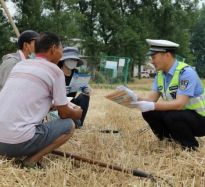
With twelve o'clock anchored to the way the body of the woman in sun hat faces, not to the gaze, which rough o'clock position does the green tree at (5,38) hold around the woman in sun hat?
The green tree is roughly at 7 o'clock from the woman in sun hat.

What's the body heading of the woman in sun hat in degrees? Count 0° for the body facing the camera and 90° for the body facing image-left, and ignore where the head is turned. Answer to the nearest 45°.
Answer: approximately 315°

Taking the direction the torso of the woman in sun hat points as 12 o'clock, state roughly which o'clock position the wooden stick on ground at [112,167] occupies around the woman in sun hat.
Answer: The wooden stick on ground is roughly at 1 o'clock from the woman in sun hat.

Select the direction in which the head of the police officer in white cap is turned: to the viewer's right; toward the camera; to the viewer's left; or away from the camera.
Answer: to the viewer's left

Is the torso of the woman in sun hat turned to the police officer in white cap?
yes
